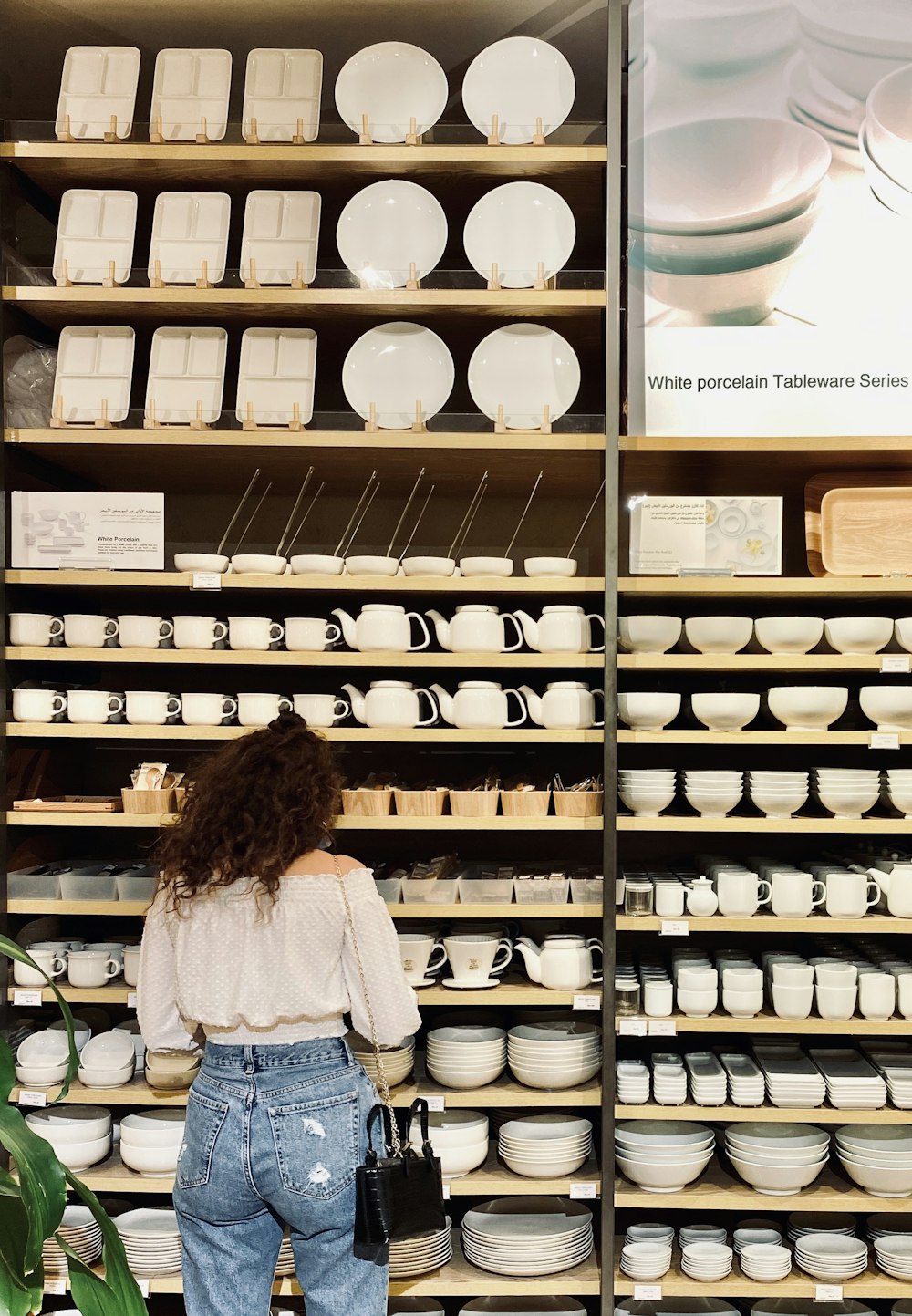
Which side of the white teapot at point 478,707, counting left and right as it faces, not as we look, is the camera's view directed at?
left

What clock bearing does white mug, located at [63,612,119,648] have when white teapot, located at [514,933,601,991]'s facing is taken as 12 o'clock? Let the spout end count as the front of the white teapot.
The white mug is roughly at 12 o'clock from the white teapot.

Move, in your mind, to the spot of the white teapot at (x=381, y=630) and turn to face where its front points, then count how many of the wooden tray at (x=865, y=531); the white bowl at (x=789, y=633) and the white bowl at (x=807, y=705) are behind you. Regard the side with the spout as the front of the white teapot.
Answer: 3

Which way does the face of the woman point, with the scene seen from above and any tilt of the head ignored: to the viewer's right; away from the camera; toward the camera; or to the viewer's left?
away from the camera

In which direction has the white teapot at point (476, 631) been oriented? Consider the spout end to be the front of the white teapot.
to the viewer's left

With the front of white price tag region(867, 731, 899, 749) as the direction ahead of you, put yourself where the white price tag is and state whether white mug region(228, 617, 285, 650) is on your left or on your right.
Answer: on your right

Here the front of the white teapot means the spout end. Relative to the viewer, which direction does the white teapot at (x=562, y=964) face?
to the viewer's left

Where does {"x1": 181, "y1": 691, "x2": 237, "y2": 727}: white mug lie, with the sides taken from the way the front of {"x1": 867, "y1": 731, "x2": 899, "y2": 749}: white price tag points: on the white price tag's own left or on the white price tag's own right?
on the white price tag's own right

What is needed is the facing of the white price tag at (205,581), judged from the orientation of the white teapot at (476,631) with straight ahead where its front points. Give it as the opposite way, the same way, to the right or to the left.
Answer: to the left

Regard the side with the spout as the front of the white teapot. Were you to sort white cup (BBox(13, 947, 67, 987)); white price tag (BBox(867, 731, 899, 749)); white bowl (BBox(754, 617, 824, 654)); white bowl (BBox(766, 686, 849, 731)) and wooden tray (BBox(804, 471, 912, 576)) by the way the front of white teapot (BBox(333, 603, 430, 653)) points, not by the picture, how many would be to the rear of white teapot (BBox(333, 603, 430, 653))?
4
